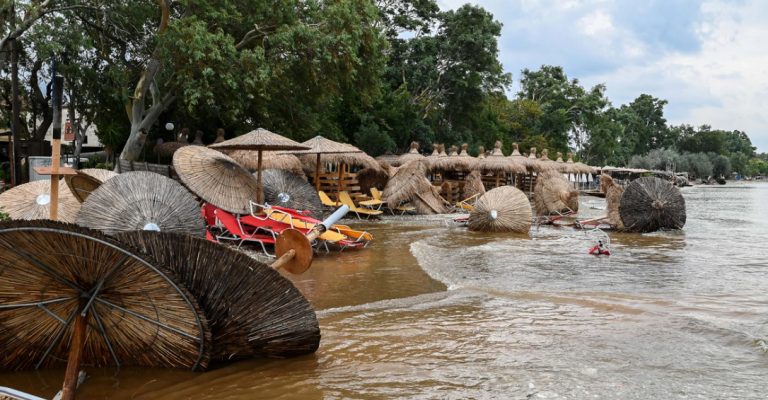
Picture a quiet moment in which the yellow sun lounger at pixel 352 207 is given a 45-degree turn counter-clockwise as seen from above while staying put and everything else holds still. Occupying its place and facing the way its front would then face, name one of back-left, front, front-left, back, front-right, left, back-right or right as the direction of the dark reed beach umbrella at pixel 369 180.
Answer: front-left

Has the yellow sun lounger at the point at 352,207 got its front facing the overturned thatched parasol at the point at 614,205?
yes

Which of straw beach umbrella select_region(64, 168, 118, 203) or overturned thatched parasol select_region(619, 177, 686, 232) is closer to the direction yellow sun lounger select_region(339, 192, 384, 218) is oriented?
the overturned thatched parasol

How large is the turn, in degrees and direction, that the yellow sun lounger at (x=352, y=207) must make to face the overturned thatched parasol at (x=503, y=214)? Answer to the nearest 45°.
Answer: approximately 45° to its right

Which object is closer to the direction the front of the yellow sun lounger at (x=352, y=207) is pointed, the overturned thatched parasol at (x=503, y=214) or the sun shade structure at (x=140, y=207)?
the overturned thatched parasol

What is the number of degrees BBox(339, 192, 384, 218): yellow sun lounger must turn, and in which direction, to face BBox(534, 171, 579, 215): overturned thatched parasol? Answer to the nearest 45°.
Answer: approximately 45° to its left

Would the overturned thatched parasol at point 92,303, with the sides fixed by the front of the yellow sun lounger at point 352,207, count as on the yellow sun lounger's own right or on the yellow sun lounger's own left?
on the yellow sun lounger's own right

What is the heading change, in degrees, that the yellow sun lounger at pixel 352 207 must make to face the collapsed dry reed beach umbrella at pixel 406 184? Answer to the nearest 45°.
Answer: approximately 45° to its left

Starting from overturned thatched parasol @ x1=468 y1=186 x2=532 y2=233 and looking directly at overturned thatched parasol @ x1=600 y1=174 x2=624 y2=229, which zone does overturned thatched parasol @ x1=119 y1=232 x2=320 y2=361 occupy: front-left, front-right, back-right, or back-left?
back-right

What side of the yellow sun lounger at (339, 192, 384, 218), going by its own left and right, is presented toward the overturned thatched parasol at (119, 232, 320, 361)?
right

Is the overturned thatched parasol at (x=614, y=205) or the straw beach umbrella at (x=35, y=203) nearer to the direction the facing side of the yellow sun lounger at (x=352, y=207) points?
the overturned thatched parasol

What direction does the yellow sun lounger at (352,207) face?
to the viewer's right

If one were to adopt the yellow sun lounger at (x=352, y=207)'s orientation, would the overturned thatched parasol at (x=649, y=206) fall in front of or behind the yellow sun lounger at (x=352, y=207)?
in front
